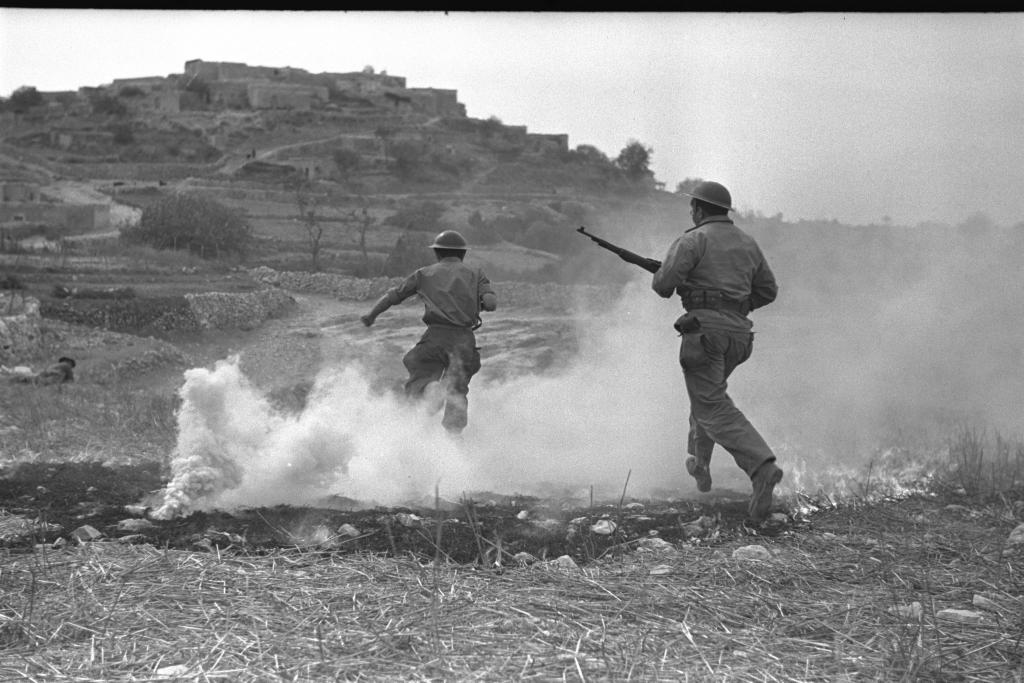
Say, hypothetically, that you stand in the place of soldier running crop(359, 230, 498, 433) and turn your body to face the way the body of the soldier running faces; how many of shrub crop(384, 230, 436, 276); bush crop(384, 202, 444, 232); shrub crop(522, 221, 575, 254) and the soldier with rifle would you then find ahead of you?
3

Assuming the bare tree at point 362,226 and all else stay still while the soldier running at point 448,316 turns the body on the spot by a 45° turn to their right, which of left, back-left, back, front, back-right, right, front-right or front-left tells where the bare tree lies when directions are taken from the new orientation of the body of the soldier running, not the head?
front-left

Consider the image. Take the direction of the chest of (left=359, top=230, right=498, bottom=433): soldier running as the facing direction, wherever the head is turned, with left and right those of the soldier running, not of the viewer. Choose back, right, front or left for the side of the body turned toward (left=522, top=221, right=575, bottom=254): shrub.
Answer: front

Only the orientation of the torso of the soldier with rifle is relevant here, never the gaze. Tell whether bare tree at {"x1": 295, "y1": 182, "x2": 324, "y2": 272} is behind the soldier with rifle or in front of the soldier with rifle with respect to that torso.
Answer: in front

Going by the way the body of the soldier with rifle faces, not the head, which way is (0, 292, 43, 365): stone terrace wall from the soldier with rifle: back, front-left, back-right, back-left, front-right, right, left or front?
front

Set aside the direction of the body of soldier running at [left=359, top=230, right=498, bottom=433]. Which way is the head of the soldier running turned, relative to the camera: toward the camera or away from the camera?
away from the camera

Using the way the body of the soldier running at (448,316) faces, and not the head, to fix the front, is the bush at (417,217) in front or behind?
in front

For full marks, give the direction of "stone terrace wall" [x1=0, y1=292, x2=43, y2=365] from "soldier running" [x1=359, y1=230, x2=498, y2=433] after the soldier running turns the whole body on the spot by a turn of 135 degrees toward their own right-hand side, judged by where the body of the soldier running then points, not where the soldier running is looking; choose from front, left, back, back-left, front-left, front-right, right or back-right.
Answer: back

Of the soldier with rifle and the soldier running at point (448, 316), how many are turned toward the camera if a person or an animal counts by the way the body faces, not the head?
0

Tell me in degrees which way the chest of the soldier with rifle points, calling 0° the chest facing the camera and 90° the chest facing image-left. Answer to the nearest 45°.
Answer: approximately 135°

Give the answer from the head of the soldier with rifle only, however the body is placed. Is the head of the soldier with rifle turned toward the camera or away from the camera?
away from the camera

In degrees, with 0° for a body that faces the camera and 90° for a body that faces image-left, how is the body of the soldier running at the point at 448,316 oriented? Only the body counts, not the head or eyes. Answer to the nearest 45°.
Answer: approximately 180°

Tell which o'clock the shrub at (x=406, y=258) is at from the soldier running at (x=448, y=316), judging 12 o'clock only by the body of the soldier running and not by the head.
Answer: The shrub is roughly at 12 o'clock from the soldier running.
